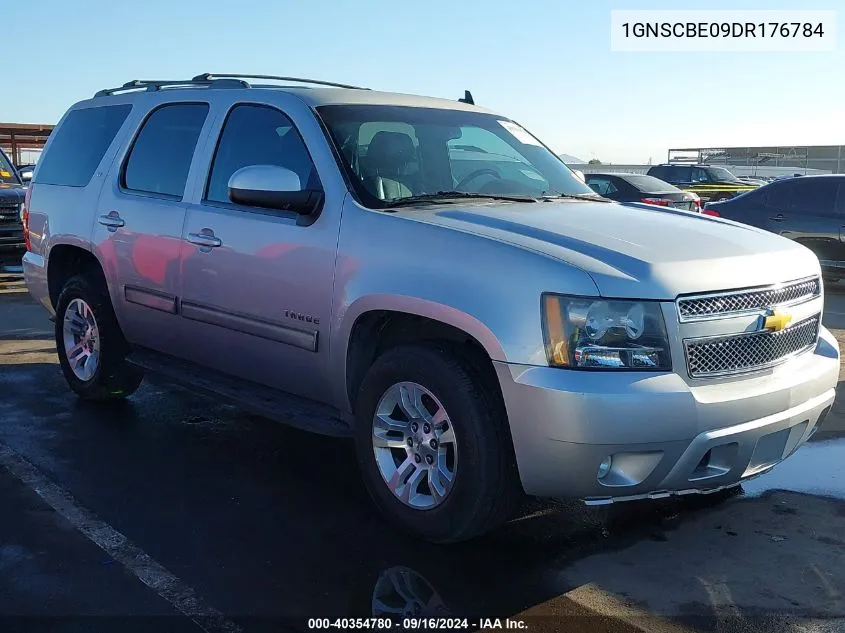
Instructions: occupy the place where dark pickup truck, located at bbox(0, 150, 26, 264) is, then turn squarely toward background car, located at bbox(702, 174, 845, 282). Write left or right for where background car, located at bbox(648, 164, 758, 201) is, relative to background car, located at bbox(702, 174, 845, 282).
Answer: left

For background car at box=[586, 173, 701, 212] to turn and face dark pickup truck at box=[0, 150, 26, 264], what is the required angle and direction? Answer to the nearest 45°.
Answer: approximately 90° to its left

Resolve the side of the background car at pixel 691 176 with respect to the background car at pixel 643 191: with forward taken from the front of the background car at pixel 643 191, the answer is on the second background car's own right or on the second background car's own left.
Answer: on the second background car's own right

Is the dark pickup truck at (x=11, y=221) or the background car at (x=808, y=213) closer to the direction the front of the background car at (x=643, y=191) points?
the dark pickup truck

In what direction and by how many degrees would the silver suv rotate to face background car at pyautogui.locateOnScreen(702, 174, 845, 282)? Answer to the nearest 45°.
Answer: approximately 90° to its left

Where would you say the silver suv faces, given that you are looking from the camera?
facing the viewer and to the right of the viewer

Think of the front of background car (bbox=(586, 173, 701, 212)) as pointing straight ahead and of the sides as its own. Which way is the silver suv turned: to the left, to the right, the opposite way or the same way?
the opposite way

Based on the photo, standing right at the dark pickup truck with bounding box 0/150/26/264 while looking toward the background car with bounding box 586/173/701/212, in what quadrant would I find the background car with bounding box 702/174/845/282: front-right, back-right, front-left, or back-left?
front-right

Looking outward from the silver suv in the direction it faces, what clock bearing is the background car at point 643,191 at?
The background car is roughly at 8 o'clock from the silver suv.

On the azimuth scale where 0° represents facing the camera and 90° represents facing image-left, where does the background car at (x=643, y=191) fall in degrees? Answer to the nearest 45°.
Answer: approximately 135°

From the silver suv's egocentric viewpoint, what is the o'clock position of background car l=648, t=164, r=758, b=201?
The background car is roughly at 8 o'clock from the silver suv.
